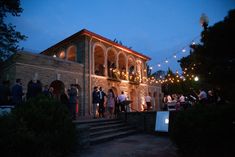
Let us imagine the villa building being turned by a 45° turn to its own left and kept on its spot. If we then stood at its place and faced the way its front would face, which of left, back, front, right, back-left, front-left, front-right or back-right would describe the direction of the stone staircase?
right

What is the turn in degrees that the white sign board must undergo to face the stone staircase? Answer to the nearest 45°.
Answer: approximately 45° to its right

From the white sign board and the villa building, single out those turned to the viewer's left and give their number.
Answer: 0

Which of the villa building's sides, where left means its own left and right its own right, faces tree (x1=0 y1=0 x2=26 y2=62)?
right

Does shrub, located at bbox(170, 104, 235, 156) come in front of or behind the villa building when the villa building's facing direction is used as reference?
in front

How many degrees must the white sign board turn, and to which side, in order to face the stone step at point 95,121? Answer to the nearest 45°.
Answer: approximately 90° to its right

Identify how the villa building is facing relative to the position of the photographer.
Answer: facing the viewer and to the right of the viewer

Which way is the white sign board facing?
toward the camera
